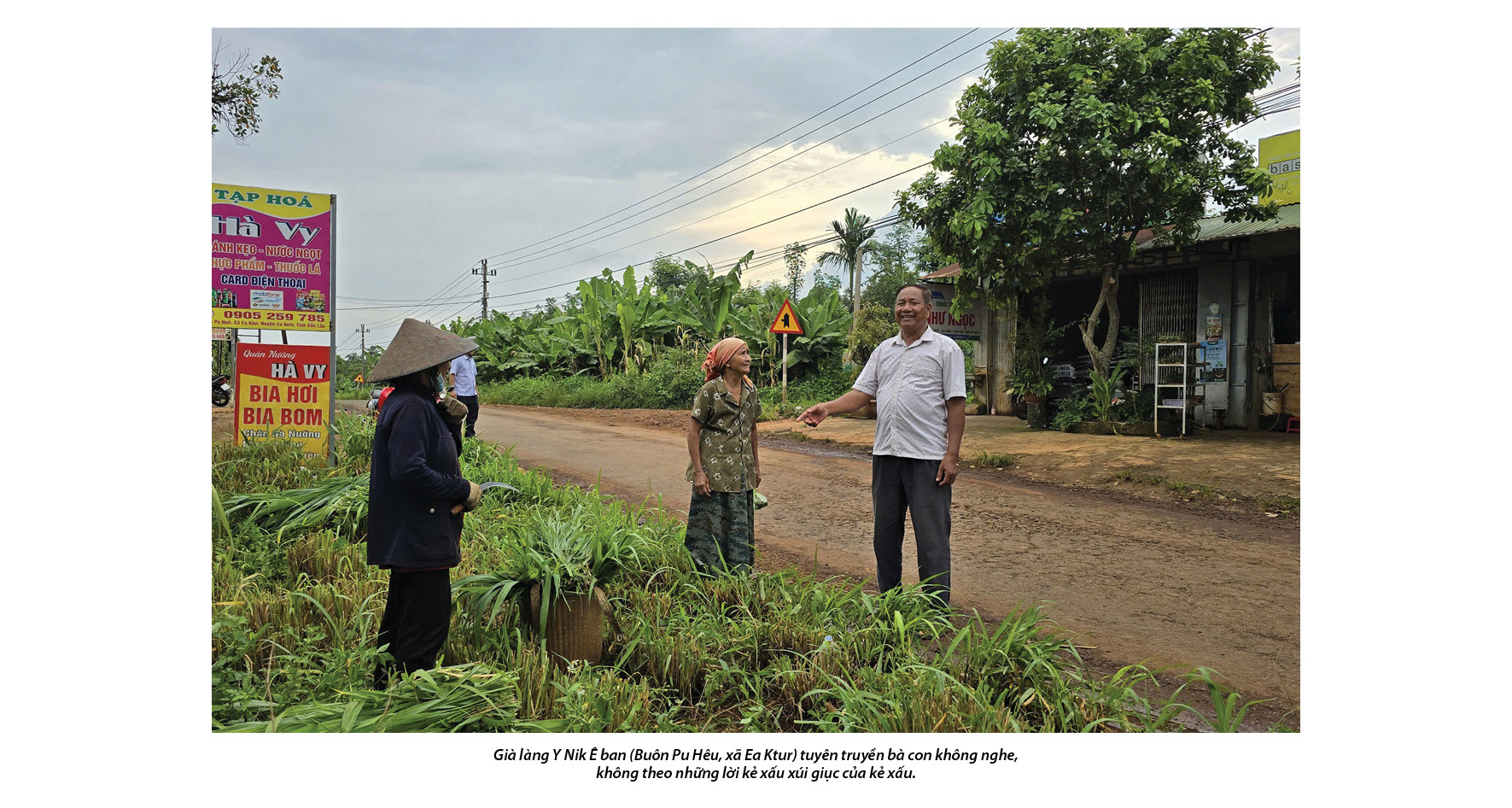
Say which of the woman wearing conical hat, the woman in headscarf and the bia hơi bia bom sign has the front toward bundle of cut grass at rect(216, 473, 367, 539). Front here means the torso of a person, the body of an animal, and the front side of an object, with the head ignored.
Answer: the bia hơi bia bom sign

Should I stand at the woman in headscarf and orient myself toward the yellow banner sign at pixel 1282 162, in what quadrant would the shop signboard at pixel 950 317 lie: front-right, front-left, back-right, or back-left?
front-left

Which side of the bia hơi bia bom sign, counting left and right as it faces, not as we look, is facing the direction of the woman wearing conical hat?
front

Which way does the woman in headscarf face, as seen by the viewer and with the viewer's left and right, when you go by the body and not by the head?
facing the viewer and to the right of the viewer

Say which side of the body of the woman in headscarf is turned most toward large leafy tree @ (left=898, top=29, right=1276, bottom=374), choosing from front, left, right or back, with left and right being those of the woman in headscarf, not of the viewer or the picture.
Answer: left

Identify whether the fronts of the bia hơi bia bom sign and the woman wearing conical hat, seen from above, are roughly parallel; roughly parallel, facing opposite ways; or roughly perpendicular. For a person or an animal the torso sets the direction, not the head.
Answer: roughly perpendicular

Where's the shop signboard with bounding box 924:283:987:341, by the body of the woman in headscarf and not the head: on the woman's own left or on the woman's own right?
on the woman's own left

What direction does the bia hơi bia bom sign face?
toward the camera

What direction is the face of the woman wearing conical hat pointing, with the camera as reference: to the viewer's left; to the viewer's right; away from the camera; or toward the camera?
to the viewer's right

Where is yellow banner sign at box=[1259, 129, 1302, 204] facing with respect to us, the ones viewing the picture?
facing the viewer and to the left of the viewer

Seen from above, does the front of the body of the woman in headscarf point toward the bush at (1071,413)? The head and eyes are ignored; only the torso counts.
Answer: no

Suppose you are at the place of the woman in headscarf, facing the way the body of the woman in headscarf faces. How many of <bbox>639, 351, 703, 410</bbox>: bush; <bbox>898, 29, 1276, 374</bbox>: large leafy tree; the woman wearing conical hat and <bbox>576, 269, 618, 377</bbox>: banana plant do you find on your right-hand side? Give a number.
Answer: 1

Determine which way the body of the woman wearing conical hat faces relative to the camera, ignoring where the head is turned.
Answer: to the viewer's right
